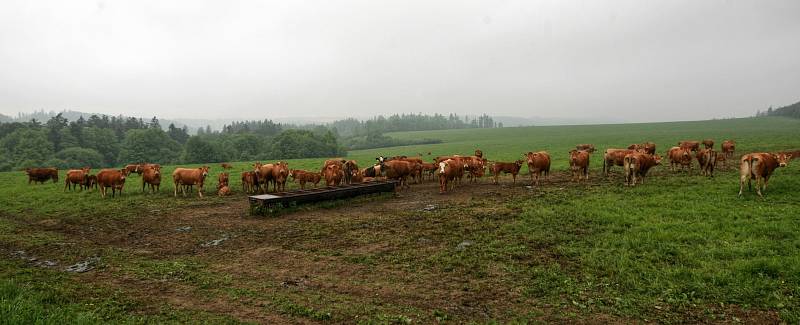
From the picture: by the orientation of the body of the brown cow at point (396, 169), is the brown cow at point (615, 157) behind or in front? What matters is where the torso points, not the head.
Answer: behind

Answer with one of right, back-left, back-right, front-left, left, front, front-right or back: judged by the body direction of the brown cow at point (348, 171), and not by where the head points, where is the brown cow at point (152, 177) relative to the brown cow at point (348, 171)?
back-right

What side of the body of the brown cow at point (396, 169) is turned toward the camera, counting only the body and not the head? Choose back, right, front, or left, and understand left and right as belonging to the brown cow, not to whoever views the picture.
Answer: left

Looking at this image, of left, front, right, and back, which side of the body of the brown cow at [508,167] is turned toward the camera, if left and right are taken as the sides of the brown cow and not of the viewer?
right

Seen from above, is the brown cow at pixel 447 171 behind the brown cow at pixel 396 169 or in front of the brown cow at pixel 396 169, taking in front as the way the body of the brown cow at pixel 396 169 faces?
behind

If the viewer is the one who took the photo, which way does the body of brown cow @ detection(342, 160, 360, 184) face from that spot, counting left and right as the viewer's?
facing the viewer and to the right of the viewer

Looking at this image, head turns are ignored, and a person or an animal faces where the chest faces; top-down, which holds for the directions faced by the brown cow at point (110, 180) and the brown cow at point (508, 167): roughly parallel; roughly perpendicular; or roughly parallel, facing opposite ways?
roughly parallel
